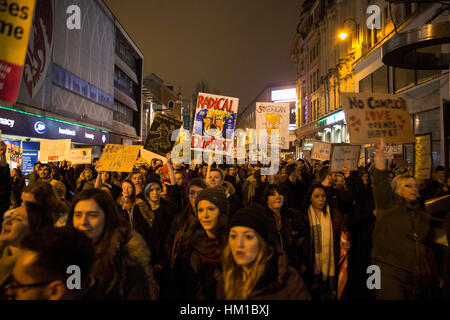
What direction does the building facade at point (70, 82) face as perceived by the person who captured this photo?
facing the viewer and to the right of the viewer

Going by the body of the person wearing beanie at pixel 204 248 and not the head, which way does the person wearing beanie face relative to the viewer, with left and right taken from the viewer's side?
facing the viewer and to the left of the viewer

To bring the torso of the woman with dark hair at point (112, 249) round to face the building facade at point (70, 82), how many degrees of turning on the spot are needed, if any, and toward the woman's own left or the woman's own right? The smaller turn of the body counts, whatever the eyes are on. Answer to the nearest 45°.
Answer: approximately 135° to the woman's own right

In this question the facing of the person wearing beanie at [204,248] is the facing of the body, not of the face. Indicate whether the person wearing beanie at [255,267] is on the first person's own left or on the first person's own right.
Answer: on the first person's own left

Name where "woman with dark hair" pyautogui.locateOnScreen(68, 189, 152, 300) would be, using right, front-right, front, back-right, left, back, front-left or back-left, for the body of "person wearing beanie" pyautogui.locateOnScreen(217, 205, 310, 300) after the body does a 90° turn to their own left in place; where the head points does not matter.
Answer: back-right

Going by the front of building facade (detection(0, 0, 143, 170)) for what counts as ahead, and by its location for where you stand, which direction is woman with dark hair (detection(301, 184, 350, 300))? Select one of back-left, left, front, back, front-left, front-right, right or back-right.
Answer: front-right

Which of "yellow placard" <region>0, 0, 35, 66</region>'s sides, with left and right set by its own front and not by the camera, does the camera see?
front

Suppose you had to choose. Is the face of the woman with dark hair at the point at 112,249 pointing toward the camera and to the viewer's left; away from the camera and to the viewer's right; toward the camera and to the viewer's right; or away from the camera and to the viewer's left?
toward the camera and to the viewer's left

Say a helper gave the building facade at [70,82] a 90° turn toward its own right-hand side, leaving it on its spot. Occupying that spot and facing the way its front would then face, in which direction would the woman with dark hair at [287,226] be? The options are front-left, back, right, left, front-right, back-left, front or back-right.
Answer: front-left

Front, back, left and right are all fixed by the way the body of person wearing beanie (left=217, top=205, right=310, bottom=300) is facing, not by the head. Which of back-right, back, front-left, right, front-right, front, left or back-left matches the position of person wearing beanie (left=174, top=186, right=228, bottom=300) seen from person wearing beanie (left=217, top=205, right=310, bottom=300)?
right

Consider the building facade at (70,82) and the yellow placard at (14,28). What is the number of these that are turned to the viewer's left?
0
